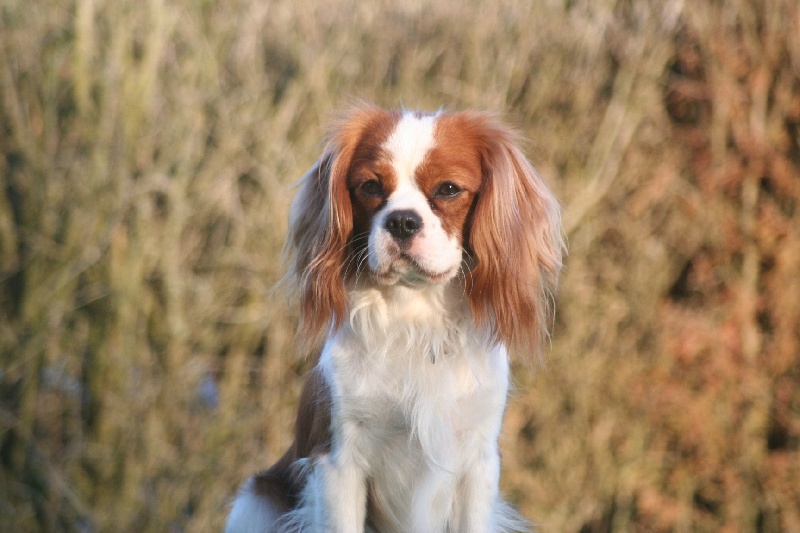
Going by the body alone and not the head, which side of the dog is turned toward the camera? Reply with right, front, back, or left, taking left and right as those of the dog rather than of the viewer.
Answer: front
